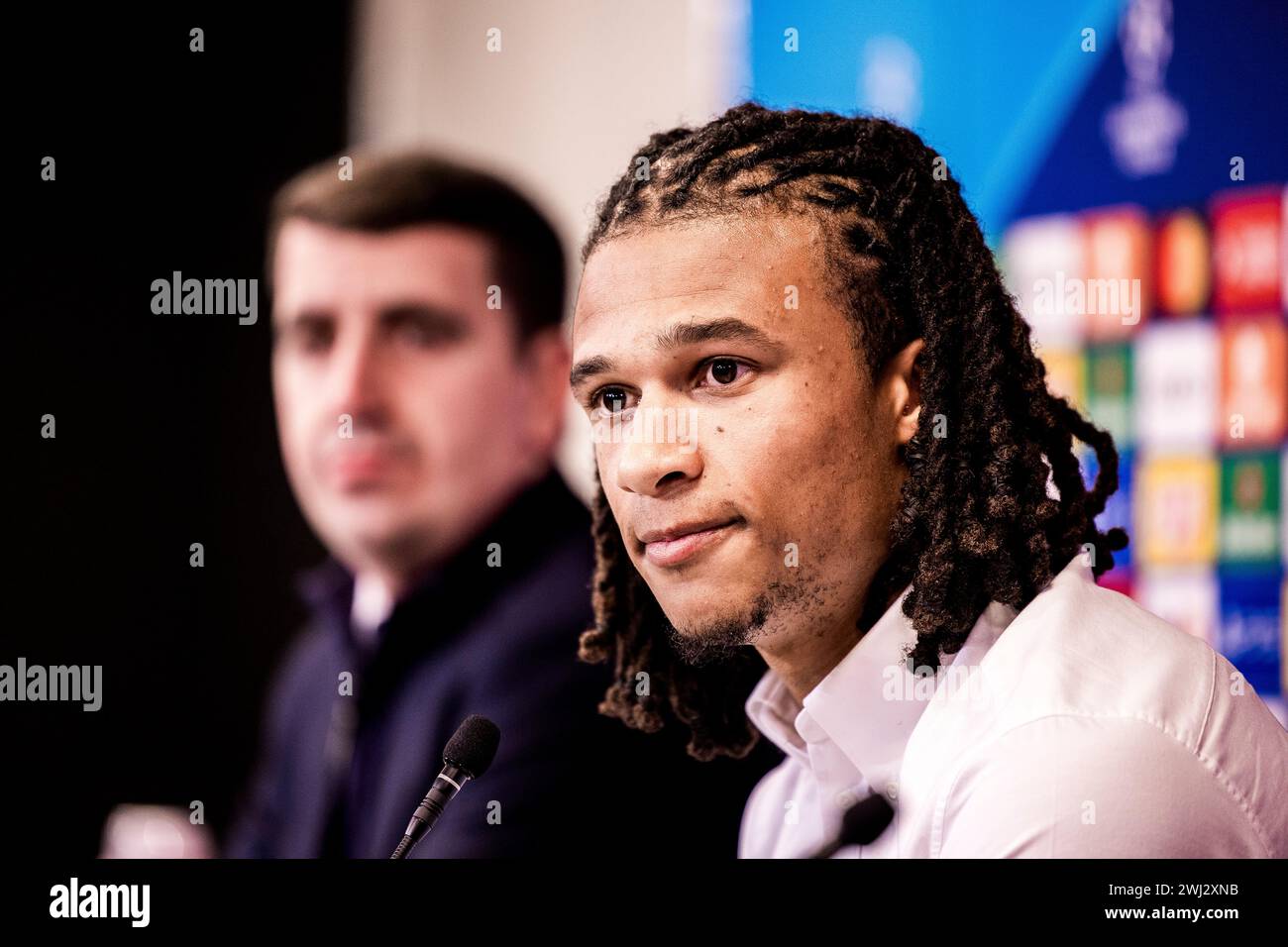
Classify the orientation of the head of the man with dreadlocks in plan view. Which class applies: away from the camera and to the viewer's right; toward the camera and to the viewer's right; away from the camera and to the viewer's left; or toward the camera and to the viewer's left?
toward the camera and to the viewer's left

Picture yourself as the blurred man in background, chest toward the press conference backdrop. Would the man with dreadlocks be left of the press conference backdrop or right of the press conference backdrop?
right

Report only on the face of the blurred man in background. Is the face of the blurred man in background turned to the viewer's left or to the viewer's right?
to the viewer's left

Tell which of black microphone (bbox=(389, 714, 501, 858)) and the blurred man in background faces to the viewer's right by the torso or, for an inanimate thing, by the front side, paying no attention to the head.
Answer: the black microphone

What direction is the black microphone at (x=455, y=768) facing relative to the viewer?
to the viewer's right

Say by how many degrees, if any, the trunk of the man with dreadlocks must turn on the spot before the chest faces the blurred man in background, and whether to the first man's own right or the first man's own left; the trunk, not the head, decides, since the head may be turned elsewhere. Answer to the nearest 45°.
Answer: approximately 90° to the first man's own right

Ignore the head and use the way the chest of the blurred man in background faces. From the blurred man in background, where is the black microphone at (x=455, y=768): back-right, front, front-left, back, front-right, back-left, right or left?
front-left
